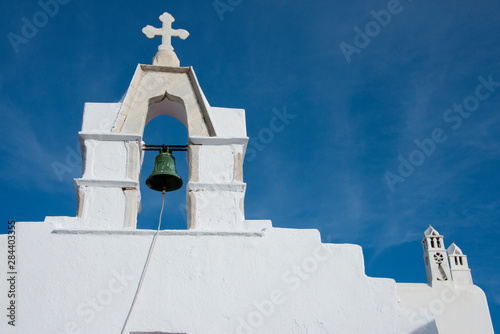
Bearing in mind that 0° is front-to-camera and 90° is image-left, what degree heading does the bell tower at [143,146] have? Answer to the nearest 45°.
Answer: approximately 0°

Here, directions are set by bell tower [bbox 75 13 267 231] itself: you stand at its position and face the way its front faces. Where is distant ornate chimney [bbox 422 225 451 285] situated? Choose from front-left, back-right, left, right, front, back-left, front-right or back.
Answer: back-left
